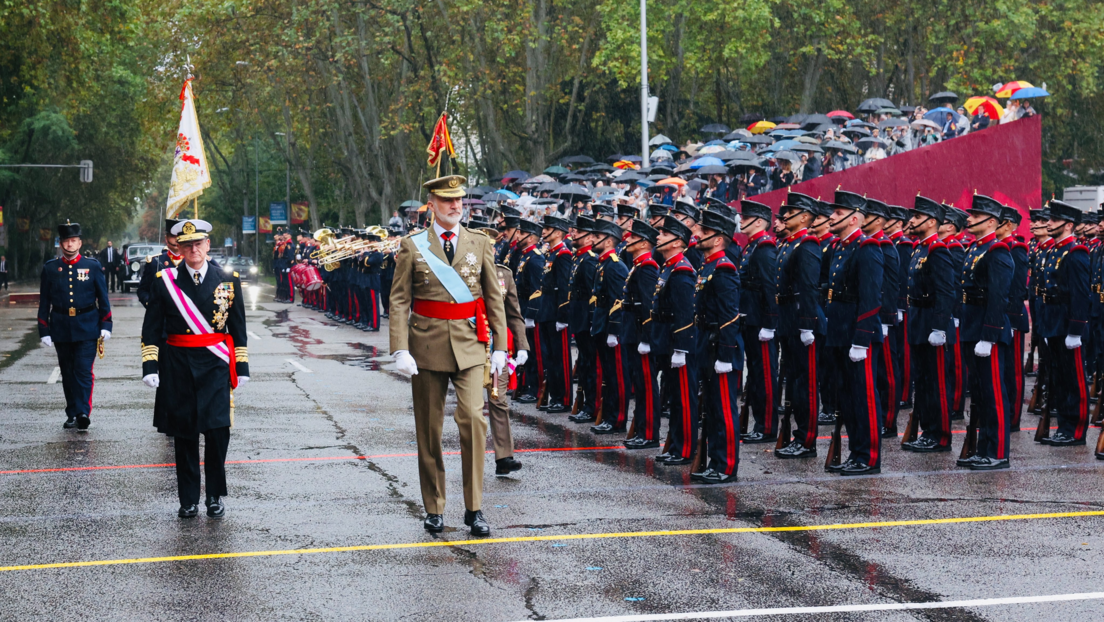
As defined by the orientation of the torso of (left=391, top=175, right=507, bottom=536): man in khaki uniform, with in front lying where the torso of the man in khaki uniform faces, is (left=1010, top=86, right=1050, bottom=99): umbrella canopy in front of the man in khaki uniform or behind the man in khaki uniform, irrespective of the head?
behind

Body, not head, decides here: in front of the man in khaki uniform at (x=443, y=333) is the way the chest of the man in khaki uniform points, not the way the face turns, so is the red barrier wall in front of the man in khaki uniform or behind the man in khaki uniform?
behind

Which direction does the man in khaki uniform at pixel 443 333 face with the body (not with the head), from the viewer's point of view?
toward the camera

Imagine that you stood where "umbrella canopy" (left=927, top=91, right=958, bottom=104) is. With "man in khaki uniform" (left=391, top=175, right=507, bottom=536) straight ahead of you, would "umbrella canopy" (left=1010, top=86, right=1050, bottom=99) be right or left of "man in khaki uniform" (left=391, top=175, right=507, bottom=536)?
left

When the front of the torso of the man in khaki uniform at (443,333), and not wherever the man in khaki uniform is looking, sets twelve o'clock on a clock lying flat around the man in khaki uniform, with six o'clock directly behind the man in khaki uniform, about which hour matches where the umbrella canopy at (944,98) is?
The umbrella canopy is roughly at 7 o'clock from the man in khaki uniform.
